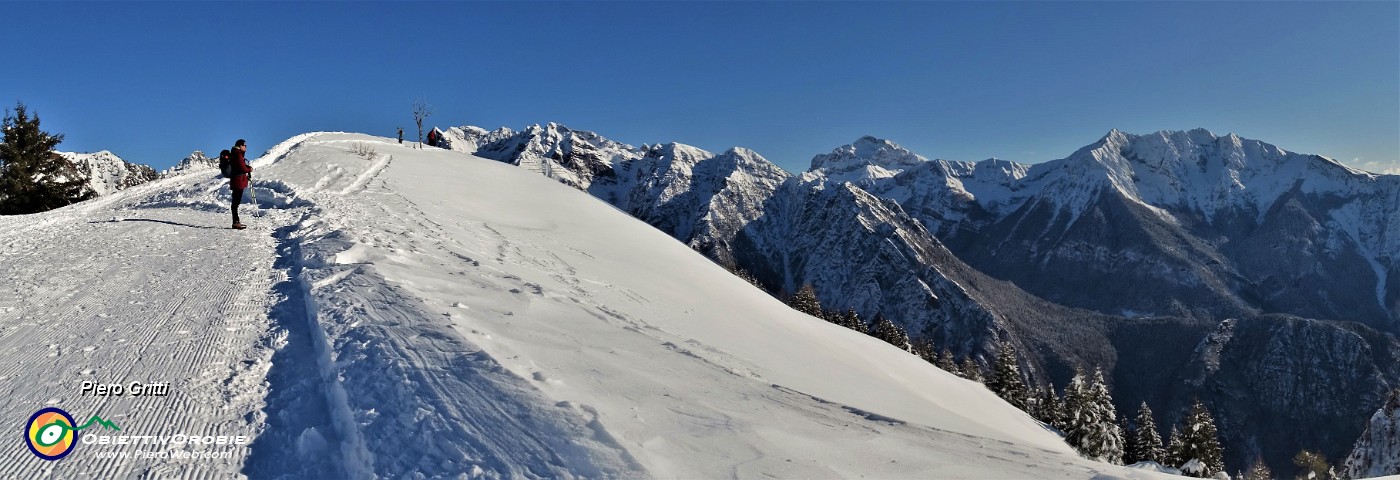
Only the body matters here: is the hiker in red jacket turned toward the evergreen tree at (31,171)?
no

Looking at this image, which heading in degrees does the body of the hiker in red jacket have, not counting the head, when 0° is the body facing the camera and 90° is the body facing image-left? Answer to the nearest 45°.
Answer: approximately 270°

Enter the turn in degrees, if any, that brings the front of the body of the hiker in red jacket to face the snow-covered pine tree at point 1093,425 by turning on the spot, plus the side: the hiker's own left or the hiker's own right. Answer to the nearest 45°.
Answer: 0° — they already face it

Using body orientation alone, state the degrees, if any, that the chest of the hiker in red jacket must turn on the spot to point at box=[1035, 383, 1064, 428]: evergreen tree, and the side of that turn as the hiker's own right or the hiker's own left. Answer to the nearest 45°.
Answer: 0° — they already face it

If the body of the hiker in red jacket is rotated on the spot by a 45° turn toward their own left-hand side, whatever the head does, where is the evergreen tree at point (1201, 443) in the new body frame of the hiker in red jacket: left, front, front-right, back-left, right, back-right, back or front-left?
front-right

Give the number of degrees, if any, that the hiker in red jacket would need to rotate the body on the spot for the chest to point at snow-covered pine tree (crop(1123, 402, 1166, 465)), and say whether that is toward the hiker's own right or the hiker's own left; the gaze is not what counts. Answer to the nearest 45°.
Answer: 0° — they already face it

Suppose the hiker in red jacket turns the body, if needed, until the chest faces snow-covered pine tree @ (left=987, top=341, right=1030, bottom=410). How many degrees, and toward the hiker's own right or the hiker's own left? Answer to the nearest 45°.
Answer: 0° — they already face it

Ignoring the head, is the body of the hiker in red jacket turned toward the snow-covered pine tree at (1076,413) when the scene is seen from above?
yes

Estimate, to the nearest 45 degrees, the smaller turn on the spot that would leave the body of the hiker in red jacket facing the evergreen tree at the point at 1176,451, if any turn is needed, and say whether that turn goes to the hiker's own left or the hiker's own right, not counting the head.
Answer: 0° — they already face it
